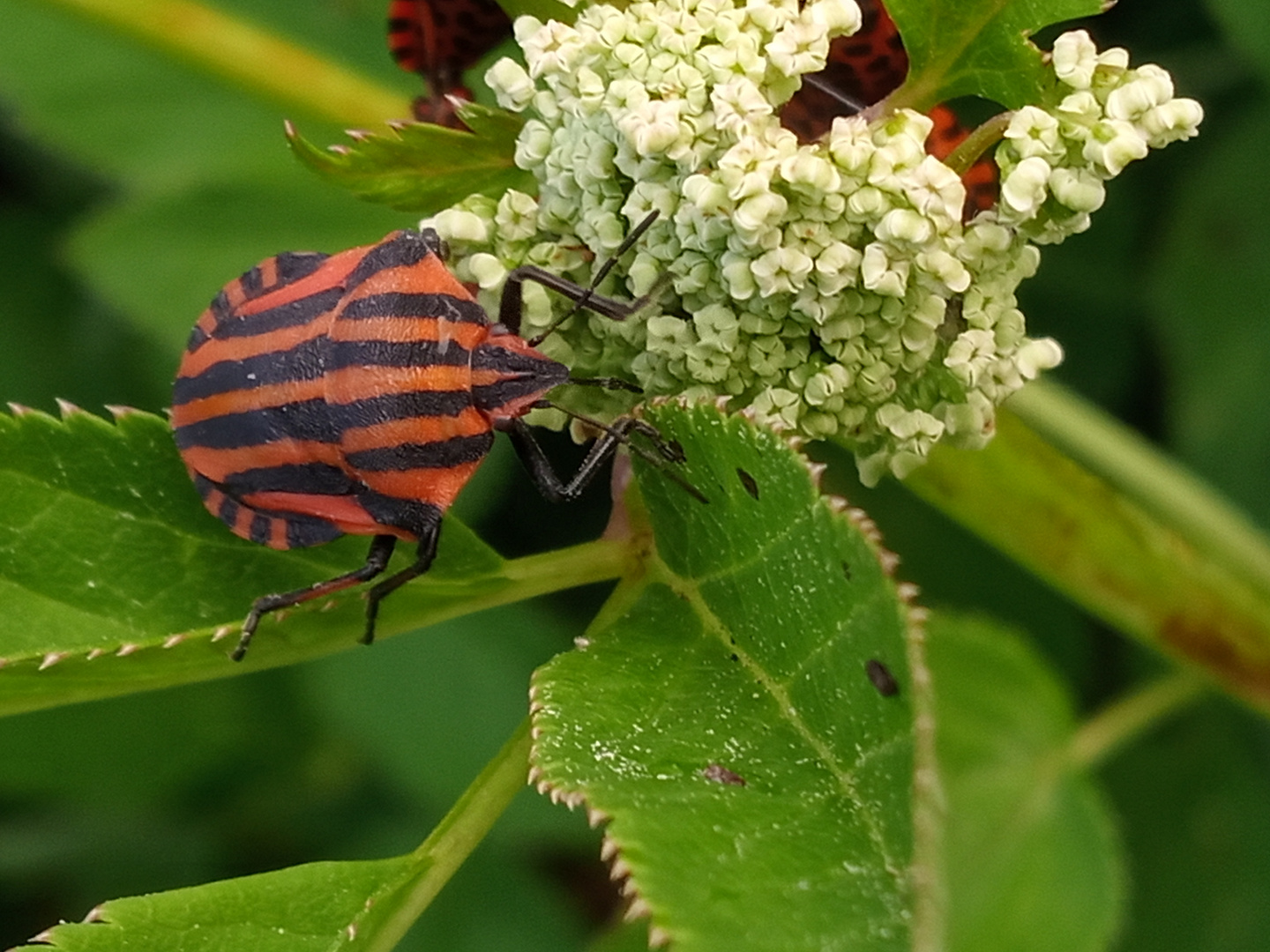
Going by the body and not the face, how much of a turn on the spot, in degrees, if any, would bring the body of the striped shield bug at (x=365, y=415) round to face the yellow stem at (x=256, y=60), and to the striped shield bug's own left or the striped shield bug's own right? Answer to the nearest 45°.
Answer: approximately 90° to the striped shield bug's own left

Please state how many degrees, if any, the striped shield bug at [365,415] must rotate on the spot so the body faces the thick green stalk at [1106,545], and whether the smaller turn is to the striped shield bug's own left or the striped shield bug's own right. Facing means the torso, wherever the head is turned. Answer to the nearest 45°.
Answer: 0° — it already faces it

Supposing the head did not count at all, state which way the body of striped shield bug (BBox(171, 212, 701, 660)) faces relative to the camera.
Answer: to the viewer's right
